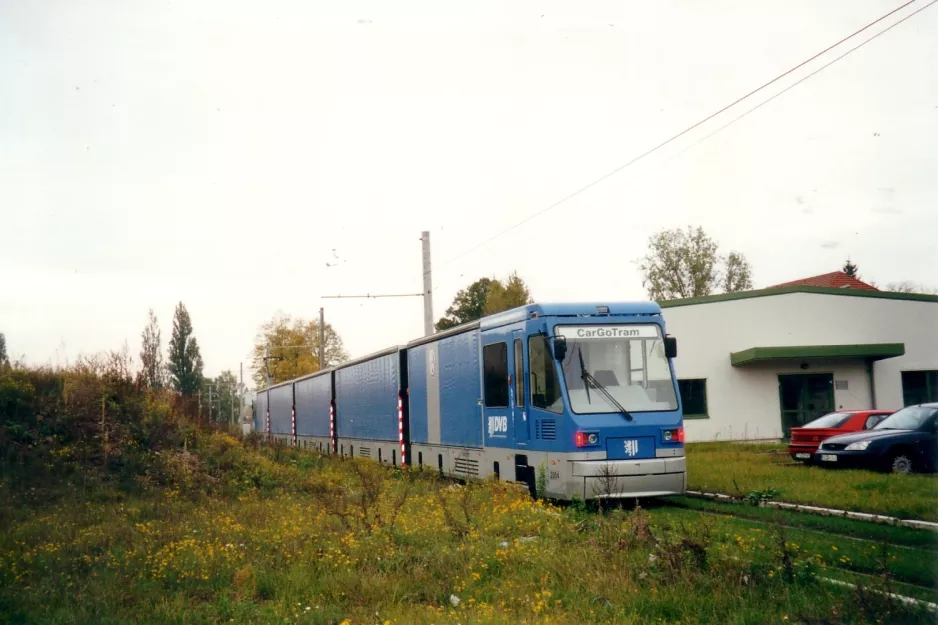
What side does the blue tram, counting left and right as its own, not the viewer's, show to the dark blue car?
left

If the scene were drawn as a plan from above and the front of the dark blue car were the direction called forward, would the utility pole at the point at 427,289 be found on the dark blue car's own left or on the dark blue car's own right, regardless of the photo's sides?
on the dark blue car's own right

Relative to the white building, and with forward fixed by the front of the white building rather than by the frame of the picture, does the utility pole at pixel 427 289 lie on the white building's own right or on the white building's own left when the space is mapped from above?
on the white building's own right

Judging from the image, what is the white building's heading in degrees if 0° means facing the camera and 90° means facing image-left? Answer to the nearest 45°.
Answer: approximately 0°

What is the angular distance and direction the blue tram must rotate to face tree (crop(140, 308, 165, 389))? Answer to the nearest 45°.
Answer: approximately 180°

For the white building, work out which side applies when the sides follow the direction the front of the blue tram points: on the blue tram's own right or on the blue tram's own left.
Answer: on the blue tram's own left

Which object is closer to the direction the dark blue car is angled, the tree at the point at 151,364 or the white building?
the tree

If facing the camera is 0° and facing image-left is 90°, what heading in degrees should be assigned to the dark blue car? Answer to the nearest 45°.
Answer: approximately 45°

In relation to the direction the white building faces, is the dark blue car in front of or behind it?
in front
